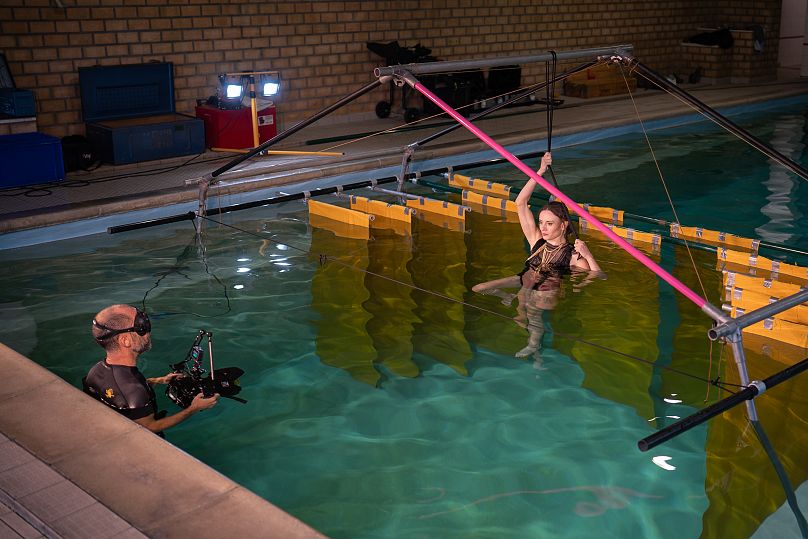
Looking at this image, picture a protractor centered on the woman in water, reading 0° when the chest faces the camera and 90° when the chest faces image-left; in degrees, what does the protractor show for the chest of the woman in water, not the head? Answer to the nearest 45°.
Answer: approximately 45°

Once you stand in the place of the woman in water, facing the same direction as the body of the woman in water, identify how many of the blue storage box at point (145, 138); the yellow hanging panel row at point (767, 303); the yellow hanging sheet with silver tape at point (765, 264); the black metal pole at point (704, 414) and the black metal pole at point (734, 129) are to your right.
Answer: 1

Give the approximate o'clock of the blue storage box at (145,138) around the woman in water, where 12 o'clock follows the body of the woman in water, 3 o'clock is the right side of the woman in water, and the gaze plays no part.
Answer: The blue storage box is roughly at 3 o'clock from the woman in water.

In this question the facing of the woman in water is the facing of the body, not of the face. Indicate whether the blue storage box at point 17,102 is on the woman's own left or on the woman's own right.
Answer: on the woman's own right

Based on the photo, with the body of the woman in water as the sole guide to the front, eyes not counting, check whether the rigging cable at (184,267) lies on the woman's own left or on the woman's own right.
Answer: on the woman's own right

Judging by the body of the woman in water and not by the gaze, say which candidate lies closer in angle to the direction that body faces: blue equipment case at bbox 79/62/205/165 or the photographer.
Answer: the photographer

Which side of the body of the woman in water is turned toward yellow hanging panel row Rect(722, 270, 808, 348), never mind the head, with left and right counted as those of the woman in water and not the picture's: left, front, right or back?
left

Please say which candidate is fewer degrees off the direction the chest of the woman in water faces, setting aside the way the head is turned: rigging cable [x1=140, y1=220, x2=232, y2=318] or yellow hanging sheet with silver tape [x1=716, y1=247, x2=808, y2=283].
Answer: the rigging cable

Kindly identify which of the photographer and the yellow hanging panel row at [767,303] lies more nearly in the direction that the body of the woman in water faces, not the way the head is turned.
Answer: the photographer

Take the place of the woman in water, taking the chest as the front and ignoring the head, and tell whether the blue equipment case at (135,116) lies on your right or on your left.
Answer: on your right

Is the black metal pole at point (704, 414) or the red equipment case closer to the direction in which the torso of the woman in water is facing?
the black metal pole

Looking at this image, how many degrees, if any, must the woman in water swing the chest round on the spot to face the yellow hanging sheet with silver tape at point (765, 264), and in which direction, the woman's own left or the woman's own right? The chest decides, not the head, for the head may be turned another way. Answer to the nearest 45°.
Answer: approximately 135° to the woman's own left

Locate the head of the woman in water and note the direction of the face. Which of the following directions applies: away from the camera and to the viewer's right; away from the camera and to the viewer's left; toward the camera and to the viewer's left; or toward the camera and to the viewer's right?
toward the camera and to the viewer's left
